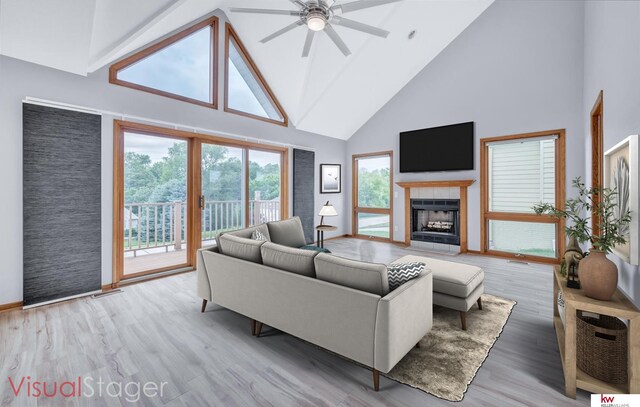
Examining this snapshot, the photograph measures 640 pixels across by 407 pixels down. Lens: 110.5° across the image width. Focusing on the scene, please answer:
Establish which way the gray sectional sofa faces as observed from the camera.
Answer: facing away from the viewer and to the right of the viewer

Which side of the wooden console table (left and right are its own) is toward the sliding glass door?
front

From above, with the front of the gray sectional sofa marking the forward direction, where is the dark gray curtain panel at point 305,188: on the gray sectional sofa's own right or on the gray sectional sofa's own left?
on the gray sectional sofa's own left

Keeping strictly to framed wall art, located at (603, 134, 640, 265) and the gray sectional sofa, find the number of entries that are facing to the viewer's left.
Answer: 1

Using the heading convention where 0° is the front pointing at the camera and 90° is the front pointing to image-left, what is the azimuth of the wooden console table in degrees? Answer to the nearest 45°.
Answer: approximately 90°

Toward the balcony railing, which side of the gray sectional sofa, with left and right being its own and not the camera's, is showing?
left

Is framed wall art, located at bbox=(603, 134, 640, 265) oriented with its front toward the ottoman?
yes

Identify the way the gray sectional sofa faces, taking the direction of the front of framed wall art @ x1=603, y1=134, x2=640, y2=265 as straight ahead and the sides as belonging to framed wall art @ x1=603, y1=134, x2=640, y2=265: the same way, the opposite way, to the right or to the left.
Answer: to the right

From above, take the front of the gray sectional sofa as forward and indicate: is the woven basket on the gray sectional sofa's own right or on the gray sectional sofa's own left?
on the gray sectional sofa's own right

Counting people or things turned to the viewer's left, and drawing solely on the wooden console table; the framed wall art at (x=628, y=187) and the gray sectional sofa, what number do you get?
2

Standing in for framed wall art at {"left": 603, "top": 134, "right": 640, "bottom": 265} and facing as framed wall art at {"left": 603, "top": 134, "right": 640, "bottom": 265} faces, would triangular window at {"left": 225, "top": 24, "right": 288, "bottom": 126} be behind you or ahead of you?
ahead

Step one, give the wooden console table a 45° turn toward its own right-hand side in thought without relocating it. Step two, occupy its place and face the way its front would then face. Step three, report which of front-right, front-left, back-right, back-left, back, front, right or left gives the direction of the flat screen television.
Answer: front

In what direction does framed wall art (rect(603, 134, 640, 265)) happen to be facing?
to the viewer's left

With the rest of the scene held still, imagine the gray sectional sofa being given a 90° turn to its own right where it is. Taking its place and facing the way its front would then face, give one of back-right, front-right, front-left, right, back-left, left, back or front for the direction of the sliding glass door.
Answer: back

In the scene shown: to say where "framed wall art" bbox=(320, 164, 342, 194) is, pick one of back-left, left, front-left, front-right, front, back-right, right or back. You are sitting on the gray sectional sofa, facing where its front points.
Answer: front-left
